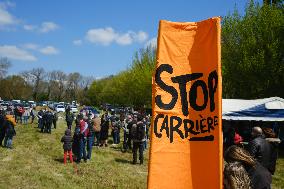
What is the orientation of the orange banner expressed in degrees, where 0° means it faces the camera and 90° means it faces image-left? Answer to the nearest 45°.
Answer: approximately 0°

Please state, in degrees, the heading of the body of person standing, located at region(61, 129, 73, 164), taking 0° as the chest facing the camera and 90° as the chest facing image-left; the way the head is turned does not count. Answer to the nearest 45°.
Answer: approximately 180°

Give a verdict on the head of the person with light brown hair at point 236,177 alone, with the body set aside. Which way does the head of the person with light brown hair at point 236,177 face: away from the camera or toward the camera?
away from the camera

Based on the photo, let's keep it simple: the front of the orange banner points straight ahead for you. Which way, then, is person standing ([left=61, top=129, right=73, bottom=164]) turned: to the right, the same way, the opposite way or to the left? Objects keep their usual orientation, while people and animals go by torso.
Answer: the opposite way

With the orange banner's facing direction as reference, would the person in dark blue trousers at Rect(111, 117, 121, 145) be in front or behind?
behind

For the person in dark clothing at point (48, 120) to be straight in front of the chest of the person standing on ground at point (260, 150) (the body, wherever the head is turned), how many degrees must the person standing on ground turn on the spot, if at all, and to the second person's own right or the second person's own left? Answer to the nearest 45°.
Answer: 0° — they already face them

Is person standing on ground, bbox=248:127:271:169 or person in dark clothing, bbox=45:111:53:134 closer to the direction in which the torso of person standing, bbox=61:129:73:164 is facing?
the person in dark clothing

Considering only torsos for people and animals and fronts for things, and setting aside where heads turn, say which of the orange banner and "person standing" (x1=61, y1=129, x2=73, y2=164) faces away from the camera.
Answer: the person standing

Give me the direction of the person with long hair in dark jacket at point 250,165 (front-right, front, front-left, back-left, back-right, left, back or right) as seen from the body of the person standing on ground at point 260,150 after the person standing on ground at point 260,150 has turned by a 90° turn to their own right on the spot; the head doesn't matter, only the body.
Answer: back-right

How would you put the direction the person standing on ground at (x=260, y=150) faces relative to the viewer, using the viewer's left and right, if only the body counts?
facing away from the viewer and to the left of the viewer
